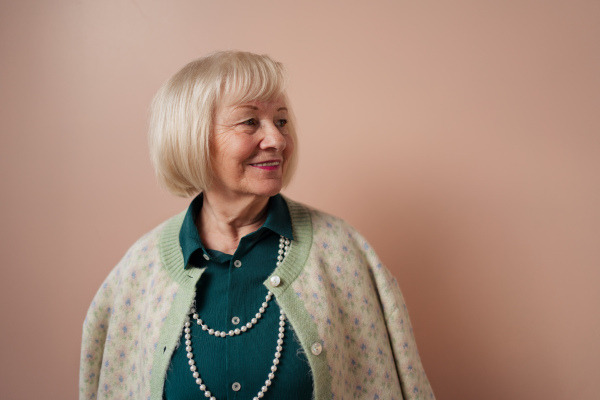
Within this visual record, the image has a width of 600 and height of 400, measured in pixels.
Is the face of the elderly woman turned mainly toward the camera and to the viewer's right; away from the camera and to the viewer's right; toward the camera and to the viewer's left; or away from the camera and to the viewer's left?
toward the camera and to the viewer's right

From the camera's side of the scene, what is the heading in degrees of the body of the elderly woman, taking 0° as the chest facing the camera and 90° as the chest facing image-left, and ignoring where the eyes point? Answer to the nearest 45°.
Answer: approximately 0°
